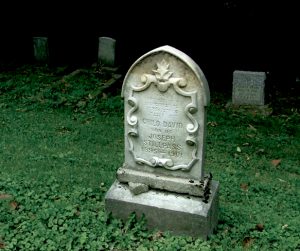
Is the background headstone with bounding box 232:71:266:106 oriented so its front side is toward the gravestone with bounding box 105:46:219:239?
yes

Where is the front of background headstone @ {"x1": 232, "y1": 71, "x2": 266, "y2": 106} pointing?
toward the camera

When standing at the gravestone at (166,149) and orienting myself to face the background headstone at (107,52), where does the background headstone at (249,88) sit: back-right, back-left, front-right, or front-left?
front-right

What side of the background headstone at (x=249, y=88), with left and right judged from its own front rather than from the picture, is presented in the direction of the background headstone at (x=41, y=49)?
right

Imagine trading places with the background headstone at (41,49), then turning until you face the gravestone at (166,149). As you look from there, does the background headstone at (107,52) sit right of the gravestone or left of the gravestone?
left

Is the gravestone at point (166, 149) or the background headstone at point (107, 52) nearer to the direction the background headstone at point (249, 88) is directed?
the gravestone

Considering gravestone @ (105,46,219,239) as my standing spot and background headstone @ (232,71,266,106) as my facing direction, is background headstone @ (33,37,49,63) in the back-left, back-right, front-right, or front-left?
front-left
